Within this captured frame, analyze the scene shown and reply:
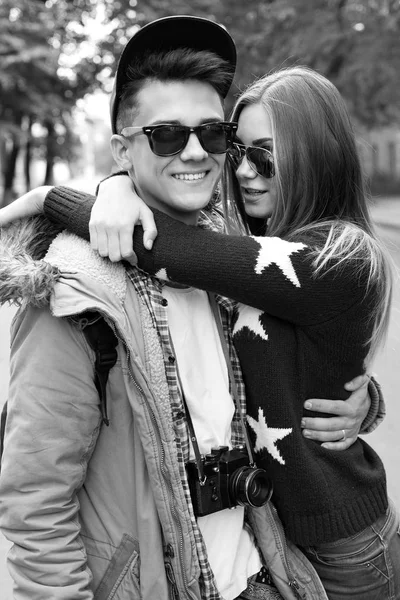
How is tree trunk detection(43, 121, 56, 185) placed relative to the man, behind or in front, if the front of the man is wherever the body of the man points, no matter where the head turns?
behind

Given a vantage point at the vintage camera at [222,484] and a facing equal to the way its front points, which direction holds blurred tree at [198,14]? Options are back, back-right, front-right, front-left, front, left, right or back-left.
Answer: back-left

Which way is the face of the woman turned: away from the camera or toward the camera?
toward the camera

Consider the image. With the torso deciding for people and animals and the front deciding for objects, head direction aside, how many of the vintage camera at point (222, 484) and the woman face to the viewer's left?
1

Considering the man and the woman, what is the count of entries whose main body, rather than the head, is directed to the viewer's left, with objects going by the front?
1

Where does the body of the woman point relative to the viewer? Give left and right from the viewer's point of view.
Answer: facing to the left of the viewer

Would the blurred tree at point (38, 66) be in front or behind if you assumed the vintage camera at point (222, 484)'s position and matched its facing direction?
behind

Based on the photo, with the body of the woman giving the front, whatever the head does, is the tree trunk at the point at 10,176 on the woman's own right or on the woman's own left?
on the woman's own right

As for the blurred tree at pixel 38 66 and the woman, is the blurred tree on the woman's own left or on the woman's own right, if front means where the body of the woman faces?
on the woman's own right

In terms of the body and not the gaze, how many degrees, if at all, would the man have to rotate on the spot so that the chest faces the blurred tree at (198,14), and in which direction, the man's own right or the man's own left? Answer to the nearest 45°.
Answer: approximately 135° to the man's own left

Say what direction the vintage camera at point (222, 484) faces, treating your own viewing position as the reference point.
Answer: facing the viewer and to the right of the viewer
